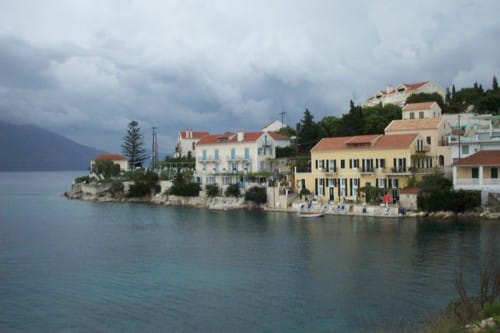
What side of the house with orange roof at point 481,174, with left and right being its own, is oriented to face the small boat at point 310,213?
right

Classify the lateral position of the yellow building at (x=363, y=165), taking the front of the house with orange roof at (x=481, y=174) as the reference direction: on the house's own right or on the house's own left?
on the house's own right

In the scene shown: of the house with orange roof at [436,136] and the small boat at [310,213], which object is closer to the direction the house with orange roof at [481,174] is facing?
the small boat

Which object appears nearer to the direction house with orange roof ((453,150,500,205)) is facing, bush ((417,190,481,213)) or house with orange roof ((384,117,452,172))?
the bush

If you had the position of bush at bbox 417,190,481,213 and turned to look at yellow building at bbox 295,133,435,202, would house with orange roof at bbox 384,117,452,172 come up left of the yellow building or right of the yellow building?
right

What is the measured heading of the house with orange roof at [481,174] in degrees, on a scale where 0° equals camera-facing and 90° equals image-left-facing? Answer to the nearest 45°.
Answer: approximately 0°
